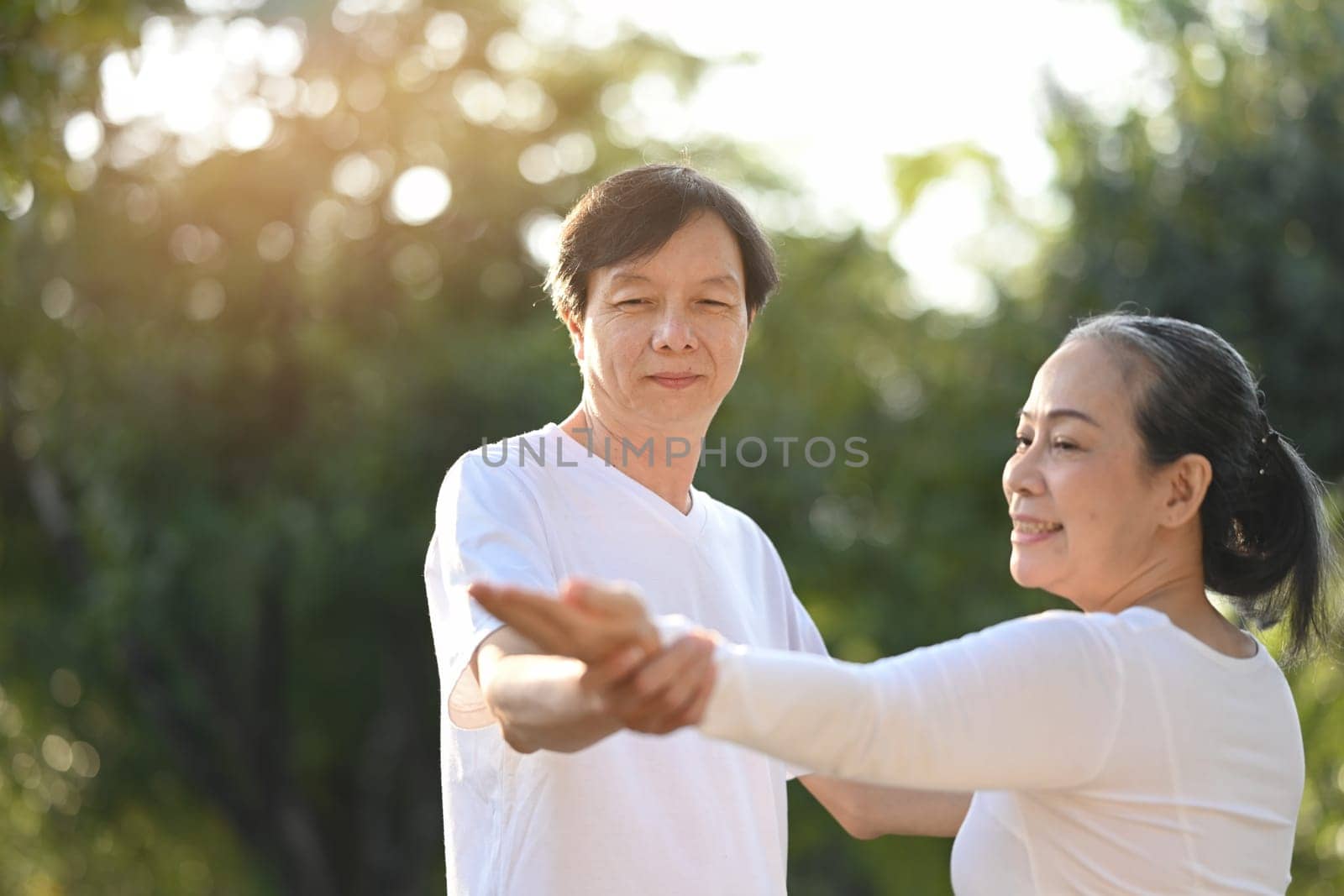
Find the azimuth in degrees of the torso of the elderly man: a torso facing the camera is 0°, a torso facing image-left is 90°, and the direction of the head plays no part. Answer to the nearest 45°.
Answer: approximately 315°

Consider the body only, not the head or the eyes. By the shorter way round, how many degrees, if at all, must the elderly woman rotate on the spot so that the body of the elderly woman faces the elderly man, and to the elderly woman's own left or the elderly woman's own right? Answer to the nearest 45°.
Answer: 0° — they already face them

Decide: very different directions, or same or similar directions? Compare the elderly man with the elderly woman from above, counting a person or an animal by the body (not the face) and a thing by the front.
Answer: very different directions

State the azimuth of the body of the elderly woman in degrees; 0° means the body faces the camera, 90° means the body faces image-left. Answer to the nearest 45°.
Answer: approximately 135°

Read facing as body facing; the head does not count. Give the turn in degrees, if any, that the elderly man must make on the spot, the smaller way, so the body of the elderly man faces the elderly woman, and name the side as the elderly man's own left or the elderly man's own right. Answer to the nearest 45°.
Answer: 0° — they already face them
